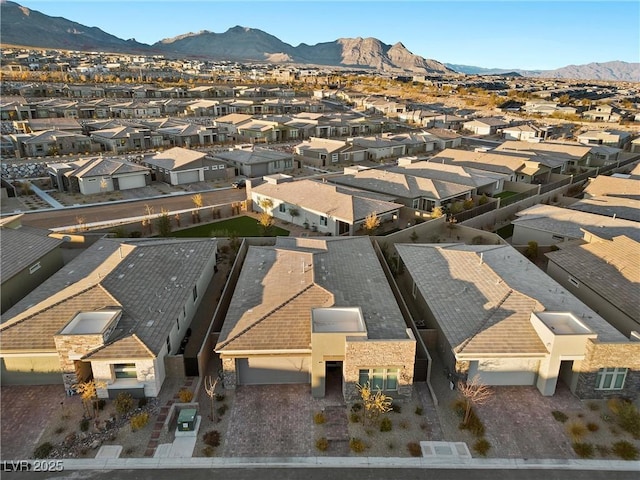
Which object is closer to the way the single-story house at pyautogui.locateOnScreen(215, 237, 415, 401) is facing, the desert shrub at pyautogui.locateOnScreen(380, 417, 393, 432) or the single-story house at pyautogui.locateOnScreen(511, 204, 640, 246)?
the desert shrub

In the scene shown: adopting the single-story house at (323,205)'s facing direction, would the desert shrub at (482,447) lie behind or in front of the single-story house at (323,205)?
behind

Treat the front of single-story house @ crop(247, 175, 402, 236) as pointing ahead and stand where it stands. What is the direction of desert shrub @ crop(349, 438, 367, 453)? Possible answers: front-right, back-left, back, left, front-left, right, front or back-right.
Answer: back-left

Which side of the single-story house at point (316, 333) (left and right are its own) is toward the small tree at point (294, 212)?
back

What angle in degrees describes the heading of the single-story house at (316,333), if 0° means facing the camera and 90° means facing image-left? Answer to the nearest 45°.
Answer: approximately 0°

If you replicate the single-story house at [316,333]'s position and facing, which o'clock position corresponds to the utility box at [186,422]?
The utility box is roughly at 2 o'clock from the single-story house.

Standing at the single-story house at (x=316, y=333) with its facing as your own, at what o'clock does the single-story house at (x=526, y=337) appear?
the single-story house at (x=526, y=337) is roughly at 9 o'clock from the single-story house at (x=316, y=333).

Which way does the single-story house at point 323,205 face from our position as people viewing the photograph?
facing away from the viewer and to the left of the viewer

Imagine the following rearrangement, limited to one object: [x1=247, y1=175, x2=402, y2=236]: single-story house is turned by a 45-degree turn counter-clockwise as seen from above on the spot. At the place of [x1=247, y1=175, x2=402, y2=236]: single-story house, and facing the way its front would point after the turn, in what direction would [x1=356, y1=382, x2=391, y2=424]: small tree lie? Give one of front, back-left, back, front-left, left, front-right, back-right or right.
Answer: left

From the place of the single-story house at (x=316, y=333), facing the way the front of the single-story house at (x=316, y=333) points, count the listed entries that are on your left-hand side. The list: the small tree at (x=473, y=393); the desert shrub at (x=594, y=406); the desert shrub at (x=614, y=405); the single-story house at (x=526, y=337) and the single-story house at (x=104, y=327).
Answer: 4

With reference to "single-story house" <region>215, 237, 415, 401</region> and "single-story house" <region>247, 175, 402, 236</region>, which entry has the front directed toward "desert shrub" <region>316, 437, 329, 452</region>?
"single-story house" <region>215, 237, 415, 401</region>
